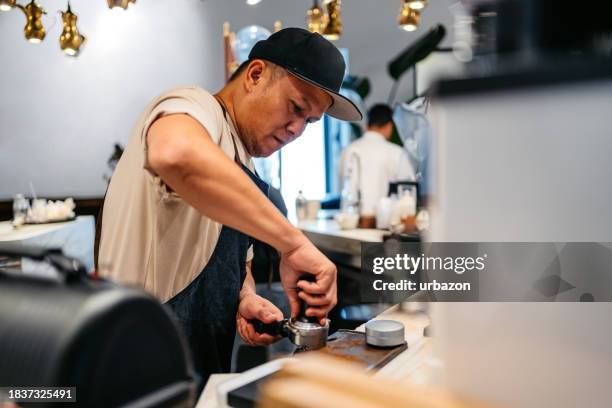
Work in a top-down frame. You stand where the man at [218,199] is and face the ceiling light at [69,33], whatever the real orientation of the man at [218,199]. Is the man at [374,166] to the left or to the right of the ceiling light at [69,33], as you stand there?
right

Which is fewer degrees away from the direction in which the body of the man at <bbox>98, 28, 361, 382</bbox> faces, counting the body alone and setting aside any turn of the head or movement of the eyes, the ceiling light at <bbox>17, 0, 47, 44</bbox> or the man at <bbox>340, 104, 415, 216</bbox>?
the man

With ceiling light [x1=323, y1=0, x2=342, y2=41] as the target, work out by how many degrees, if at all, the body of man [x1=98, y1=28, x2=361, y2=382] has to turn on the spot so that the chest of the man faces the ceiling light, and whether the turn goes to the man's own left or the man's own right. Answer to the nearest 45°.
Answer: approximately 90° to the man's own left

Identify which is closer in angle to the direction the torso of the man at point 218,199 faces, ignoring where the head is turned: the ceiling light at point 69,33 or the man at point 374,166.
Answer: the man

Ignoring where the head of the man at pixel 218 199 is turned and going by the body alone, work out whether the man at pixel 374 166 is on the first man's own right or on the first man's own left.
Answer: on the first man's own left

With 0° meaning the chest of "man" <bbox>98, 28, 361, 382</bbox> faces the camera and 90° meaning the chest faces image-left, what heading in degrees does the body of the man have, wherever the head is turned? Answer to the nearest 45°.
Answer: approximately 270°

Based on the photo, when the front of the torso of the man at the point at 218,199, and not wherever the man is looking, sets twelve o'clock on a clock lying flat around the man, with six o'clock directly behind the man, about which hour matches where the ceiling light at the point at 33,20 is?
The ceiling light is roughly at 8 o'clock from the man.
